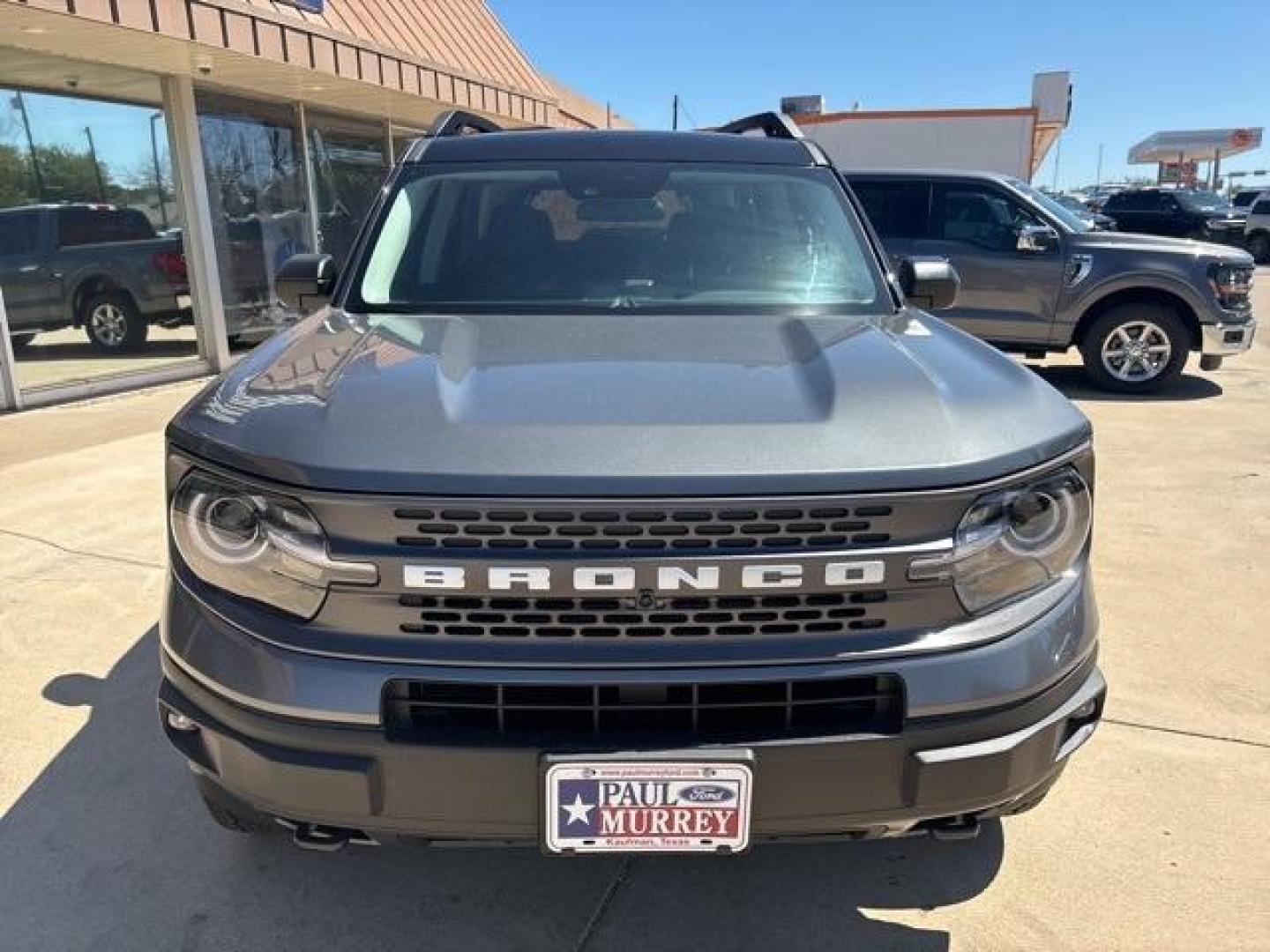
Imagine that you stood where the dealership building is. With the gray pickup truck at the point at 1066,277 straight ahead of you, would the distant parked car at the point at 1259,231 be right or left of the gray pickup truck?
left

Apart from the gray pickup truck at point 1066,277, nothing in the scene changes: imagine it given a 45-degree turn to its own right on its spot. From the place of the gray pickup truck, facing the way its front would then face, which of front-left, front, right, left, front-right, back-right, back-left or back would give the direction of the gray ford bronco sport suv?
front-right

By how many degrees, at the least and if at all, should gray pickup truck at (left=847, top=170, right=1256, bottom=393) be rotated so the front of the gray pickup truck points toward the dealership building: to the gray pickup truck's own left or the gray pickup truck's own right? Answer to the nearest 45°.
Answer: approximately 180°

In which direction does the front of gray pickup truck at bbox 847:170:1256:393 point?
to the viewer's right

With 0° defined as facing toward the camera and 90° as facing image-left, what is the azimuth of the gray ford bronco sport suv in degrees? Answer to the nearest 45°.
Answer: approximately 0°

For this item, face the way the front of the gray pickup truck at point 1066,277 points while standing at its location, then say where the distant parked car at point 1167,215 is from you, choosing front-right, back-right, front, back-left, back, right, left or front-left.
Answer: left

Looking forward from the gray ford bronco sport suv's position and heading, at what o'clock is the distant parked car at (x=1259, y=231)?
The distant parked car is roughly at 7 o'clock from the gray ford bronco sport suv.

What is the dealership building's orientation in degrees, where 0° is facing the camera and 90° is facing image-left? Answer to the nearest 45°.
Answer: approximately 315°
